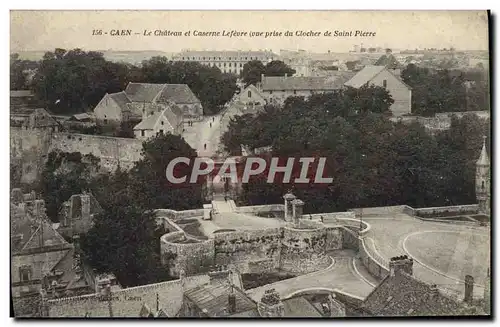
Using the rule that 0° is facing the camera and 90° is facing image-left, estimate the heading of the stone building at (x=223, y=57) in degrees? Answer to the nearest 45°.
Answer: approximately 0°

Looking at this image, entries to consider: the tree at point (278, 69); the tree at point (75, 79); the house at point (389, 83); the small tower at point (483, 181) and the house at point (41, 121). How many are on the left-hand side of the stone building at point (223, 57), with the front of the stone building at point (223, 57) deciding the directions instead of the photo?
3
